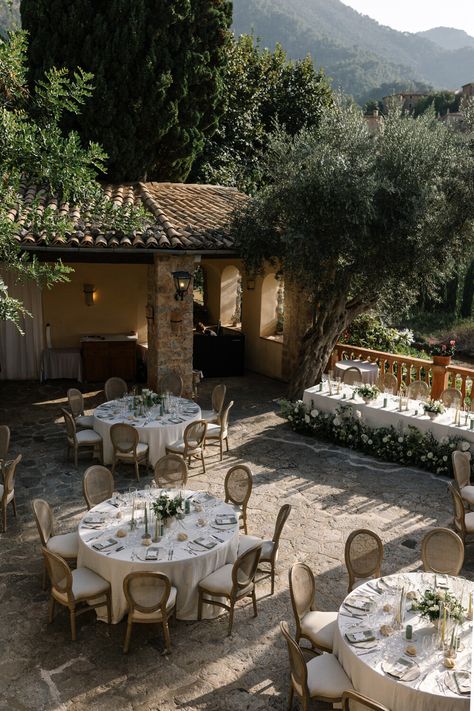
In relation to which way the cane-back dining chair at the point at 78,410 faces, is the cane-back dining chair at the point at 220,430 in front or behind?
in front

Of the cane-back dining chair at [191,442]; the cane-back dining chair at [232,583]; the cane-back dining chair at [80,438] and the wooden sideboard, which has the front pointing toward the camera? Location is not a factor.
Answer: the wooden sideboard

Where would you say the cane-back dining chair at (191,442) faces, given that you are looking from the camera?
facing away from the viewer and to the left of the viewer

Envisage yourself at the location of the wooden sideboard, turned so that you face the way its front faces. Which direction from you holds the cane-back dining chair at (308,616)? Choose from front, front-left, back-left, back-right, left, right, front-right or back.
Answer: front

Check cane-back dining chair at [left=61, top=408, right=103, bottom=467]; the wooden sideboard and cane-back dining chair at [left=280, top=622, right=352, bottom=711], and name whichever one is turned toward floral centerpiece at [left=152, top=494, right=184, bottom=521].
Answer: the wooden sideboard

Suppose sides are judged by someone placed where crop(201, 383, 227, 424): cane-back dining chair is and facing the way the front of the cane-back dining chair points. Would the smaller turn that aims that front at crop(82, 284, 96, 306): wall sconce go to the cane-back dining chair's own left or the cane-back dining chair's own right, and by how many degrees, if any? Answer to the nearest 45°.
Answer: approximately 90° to the cane-back dining chair's own right

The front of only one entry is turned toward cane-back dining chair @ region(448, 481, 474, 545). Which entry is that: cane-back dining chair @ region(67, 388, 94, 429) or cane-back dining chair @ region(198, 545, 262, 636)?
cane-back dining chair @ region(67, 388, 94, 429)

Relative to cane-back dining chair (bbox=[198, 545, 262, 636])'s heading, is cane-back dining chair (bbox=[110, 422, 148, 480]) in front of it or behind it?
in front

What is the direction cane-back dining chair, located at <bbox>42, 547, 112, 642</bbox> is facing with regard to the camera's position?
facing away from the viewer and to the right of the viewer

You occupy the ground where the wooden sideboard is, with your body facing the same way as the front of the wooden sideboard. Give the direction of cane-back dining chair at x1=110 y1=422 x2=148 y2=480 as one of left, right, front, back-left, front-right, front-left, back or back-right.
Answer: front

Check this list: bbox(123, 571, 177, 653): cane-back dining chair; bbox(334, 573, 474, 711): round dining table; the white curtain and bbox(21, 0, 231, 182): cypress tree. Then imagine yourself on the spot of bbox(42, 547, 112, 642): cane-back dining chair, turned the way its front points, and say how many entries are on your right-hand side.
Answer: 2

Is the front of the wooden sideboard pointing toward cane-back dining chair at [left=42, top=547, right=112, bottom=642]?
yes

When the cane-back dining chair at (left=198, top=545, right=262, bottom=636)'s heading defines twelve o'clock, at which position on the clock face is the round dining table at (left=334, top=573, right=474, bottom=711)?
The round dining table is roughly at 6 o'clock from the cane-back dining chair.

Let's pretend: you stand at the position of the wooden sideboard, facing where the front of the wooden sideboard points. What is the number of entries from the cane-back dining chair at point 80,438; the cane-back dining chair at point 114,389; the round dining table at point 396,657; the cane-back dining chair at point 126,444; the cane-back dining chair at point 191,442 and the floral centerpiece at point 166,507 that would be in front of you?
6

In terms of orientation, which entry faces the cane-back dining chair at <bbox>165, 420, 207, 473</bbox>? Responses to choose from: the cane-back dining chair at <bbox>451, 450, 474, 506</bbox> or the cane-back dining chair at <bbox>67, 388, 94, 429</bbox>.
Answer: the cane-back dining chair at <bbox>67, 388, 94, 429</bbox>

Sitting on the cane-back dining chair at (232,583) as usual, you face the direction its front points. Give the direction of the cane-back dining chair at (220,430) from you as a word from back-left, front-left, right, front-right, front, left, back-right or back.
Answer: front-right

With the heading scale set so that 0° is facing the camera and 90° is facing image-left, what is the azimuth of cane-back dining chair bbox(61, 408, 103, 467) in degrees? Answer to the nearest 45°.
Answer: approximately 225°
